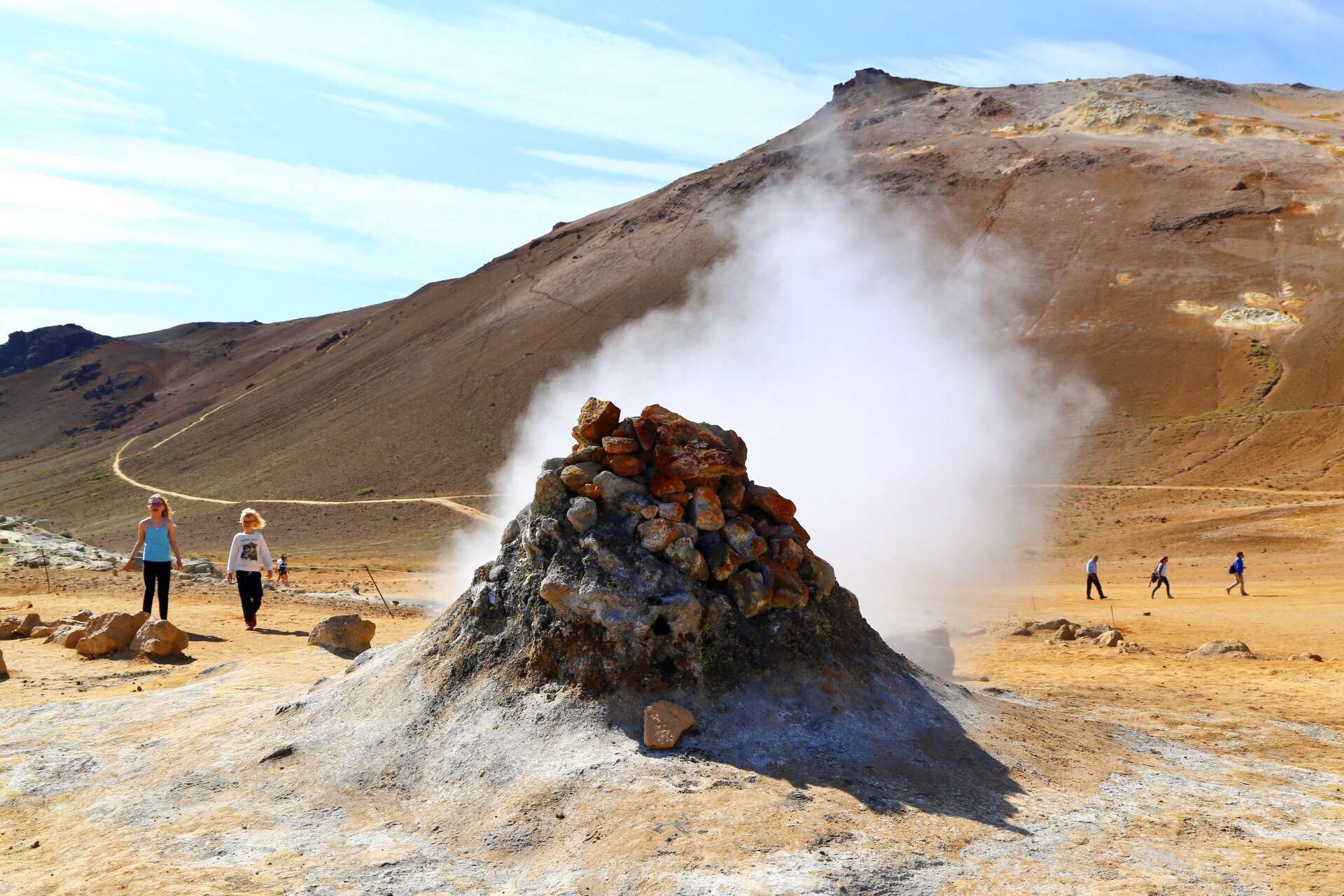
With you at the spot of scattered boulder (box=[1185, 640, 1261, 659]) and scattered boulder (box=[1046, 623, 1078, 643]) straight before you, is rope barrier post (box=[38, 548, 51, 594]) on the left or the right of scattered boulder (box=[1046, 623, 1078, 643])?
left

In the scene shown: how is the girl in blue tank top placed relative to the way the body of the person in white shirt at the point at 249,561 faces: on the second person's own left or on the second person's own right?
on the second person's own right
